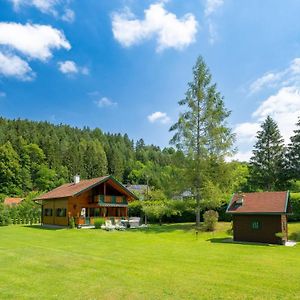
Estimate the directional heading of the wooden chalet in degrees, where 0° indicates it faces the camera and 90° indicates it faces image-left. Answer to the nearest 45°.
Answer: approximately 315°

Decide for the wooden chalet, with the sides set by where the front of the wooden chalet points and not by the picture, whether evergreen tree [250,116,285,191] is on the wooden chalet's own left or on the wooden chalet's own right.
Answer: on the wooden chalet's own left

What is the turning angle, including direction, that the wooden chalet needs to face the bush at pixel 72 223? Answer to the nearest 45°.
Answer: approximately 90° to its right
